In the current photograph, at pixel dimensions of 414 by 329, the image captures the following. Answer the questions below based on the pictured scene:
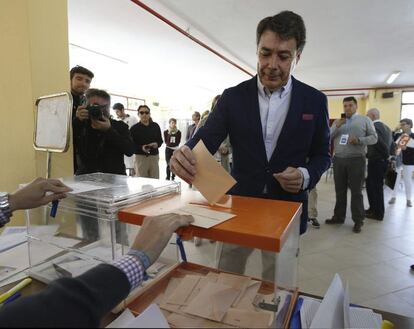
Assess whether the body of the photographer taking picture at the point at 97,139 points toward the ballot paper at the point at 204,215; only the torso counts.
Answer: yes

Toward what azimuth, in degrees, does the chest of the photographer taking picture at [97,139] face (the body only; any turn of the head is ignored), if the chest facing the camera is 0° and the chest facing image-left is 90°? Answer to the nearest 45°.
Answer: approximately 0°

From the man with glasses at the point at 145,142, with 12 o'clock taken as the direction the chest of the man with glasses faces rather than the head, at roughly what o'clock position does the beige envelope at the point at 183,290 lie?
The beige envelope is roughly at 12 o'clock from the man with glasses.

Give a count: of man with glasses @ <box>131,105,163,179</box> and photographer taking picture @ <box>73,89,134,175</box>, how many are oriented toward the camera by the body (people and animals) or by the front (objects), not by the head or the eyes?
2

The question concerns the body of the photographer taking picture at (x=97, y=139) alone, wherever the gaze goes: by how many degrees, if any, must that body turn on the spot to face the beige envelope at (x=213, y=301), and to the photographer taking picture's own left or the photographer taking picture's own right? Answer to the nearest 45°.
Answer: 0° — they already face it

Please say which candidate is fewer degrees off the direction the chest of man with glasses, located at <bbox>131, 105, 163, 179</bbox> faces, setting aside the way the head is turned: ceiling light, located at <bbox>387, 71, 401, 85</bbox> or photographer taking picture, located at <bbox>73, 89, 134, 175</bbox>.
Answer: the photographer taking picture

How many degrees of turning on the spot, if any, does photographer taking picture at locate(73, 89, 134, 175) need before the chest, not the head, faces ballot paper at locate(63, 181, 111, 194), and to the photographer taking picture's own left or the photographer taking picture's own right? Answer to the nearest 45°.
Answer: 0° — they already face it
